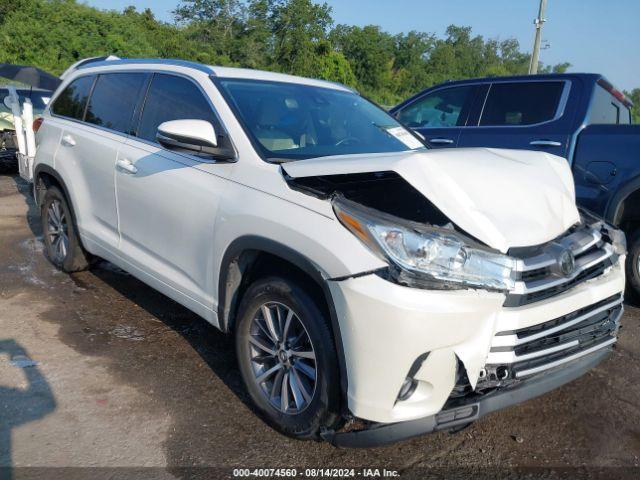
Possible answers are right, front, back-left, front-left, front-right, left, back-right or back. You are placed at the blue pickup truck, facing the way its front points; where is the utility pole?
front-right

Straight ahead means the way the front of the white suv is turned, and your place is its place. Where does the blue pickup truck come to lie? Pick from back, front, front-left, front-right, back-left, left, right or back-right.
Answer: left

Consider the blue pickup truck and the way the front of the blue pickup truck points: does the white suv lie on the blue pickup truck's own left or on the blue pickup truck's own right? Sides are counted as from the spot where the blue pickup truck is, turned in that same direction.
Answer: on the blue pickup truck's own left

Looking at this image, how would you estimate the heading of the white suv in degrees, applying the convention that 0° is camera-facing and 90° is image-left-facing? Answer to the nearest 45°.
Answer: approximately 315°

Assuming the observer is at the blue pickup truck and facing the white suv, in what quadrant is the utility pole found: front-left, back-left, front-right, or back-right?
back-right

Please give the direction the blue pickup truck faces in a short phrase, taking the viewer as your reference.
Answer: facing away from the viewer and to the left of the viewer

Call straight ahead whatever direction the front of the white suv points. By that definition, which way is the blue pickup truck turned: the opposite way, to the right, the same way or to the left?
the opposite way

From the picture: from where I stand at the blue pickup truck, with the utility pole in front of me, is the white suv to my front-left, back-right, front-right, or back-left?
back-left
